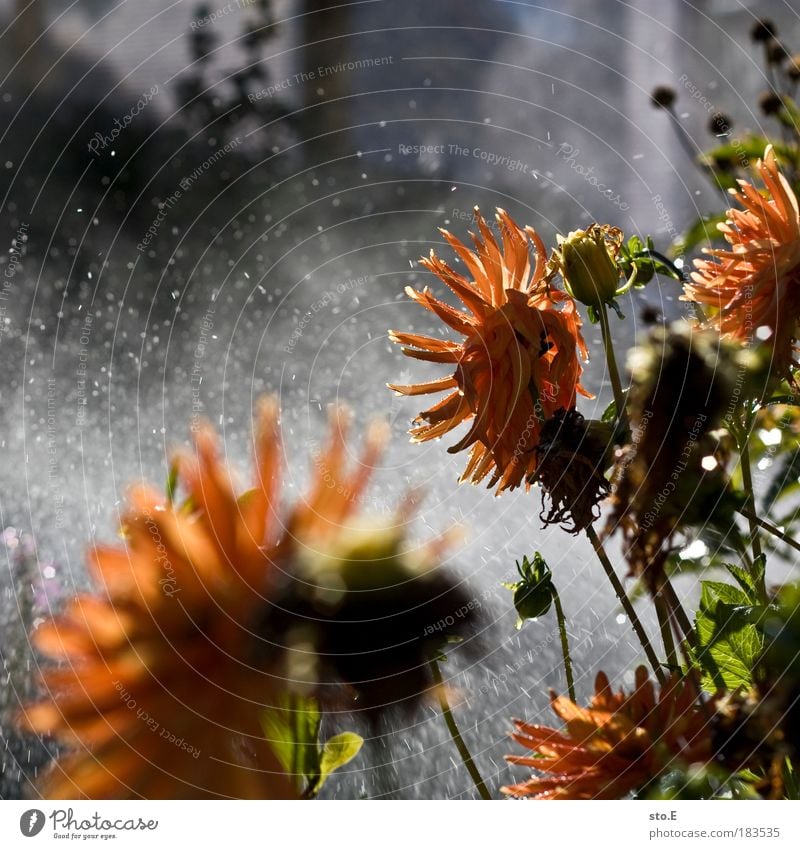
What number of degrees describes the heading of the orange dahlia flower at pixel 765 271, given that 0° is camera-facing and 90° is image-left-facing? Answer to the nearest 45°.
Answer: approximately 90°
